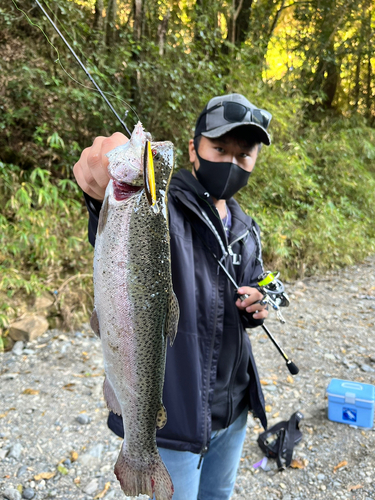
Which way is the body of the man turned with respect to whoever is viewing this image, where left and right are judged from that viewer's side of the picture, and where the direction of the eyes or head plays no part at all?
facing the viewer and to the right of the viewer

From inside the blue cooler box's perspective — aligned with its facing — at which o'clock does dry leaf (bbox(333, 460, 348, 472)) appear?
The dry leaf is roughly at 12 o'clock from the blue cooler box.

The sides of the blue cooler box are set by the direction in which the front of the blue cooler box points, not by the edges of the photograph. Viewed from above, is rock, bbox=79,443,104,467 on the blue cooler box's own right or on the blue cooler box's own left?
on the blue cooler box's own right

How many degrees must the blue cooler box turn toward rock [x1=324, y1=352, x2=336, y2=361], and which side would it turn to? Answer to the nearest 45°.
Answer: approximately 180°

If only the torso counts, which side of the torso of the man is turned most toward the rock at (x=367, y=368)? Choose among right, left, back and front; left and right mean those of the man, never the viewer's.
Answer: left

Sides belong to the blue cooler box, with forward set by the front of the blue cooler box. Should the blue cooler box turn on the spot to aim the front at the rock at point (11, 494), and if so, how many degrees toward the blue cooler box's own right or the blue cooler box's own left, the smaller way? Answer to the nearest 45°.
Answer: approximately 45° to the blue cooler box's own right

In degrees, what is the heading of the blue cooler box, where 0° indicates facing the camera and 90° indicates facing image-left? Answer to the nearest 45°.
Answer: approximately 0°

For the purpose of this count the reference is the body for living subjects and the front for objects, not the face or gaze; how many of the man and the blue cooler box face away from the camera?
0

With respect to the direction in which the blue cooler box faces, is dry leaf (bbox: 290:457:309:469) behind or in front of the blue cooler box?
in front
